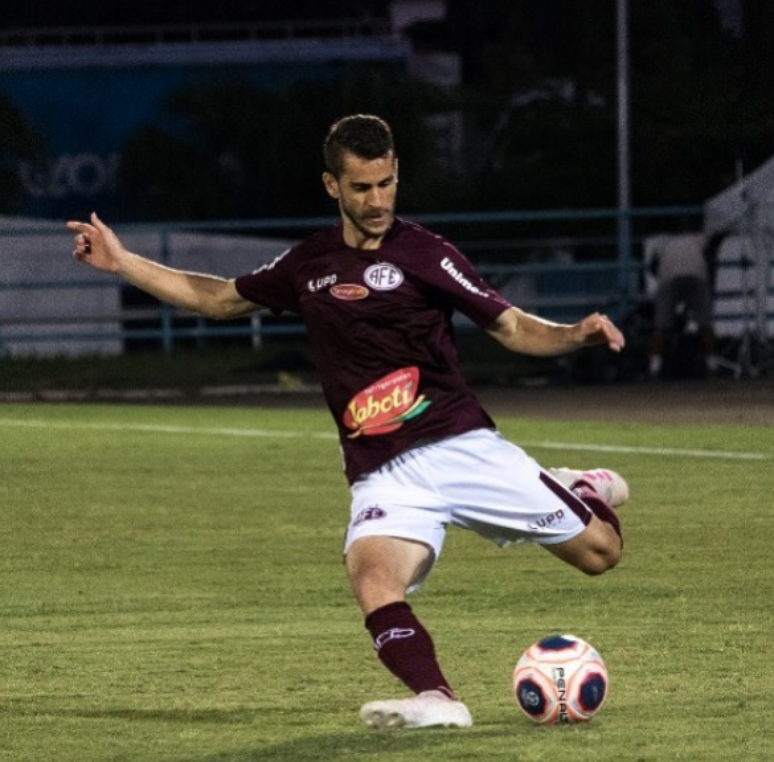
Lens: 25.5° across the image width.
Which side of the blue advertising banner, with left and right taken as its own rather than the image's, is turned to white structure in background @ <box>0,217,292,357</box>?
front

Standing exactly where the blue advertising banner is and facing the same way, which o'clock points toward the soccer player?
The soccer player is roughly at 12 o'clock from the blue advertising banner.

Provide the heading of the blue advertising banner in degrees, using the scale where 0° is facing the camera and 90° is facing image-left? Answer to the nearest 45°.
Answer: approximately 0°

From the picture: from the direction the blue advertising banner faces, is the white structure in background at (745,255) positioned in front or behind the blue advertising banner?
in front

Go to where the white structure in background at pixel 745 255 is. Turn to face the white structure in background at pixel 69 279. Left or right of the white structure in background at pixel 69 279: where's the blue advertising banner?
right

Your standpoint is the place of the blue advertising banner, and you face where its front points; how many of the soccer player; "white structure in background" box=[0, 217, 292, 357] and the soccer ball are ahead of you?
3

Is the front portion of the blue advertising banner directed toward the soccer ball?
yes
